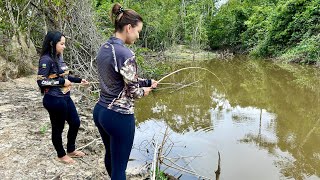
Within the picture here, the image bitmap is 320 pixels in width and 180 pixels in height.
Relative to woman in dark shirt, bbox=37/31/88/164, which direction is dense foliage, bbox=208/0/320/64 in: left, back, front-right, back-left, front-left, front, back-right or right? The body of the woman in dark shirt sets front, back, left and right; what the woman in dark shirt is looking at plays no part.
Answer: front-left

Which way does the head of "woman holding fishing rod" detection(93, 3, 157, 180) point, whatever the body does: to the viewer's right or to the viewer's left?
to the viewer's right

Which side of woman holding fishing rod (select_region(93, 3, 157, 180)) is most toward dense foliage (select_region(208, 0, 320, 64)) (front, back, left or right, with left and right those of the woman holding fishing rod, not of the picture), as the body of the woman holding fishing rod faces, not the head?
front

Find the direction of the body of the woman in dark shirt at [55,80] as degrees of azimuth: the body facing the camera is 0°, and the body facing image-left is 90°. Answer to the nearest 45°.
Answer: approximately 270°

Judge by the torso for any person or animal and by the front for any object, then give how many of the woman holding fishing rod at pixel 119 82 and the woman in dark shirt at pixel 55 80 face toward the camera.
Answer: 0

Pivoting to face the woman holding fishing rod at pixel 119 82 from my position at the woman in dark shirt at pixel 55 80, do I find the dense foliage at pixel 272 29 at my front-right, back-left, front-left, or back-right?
back-left

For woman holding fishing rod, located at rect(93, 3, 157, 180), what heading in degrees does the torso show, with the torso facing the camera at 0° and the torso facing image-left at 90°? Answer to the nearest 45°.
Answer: approximately 225°

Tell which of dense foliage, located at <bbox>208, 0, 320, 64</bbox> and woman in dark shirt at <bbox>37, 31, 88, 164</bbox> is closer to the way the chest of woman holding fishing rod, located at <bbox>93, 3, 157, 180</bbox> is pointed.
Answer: the dense foliage
